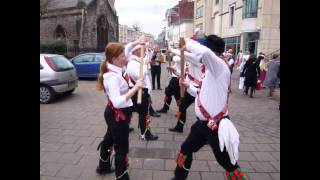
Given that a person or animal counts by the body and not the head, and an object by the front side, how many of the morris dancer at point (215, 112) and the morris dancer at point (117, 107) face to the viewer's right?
1

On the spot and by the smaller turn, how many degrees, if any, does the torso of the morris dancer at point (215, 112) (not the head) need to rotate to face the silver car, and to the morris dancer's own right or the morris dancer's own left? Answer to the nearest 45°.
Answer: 0° — they already face it

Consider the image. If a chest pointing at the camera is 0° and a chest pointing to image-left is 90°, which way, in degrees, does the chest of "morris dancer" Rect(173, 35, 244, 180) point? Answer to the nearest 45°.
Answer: approximately 135°

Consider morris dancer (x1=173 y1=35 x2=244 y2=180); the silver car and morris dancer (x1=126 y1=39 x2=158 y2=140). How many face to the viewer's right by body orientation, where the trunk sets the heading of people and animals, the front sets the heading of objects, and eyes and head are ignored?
1

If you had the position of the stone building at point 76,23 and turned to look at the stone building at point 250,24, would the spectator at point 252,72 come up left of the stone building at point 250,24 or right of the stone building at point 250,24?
right

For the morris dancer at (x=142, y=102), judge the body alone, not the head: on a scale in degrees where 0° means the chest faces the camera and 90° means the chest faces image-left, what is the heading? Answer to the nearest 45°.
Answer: approximately 270°

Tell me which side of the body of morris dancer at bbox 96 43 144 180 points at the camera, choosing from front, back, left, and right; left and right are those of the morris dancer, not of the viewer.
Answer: right

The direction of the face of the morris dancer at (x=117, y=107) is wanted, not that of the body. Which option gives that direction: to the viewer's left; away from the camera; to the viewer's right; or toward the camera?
to the viewer's right
